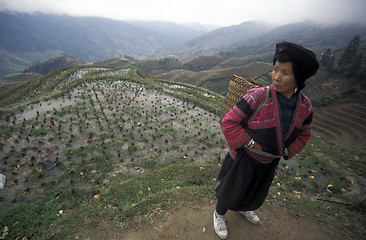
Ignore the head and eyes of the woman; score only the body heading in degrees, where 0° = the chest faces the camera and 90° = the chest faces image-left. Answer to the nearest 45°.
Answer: approximately 315°
